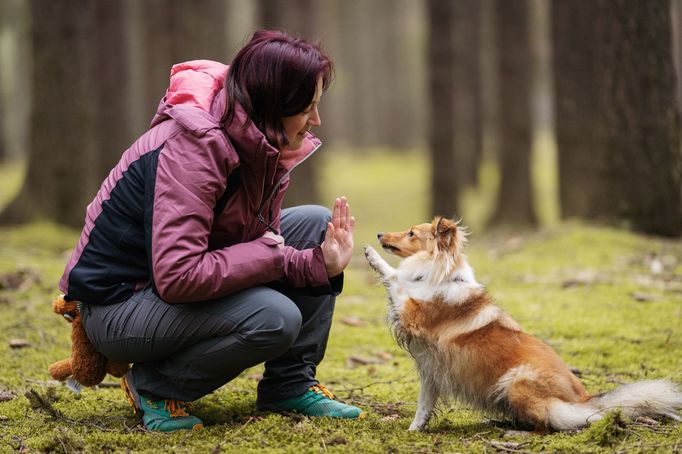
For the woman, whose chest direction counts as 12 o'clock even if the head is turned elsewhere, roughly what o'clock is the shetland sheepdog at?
The shetland sheepdog is roughly at 12 o'clock from the woman.

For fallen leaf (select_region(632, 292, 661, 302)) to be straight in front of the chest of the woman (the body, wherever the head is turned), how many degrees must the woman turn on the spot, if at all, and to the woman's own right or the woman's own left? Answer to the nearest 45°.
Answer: approximately 45° to the woman's own left

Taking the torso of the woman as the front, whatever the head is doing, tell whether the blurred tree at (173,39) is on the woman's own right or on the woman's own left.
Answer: on the woman's own left

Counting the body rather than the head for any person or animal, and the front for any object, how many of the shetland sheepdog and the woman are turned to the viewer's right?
1

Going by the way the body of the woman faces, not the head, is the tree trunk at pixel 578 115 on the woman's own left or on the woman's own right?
on the woman's own left

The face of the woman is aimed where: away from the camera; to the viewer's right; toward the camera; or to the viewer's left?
to the viewer's right

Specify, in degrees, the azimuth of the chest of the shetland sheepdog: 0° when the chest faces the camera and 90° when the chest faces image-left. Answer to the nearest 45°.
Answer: approximately 90°

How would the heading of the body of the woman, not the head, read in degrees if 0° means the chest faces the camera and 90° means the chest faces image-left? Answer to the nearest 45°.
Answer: approximately 270°

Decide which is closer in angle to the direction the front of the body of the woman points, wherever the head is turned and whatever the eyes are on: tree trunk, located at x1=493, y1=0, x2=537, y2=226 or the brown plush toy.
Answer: the tree trunk

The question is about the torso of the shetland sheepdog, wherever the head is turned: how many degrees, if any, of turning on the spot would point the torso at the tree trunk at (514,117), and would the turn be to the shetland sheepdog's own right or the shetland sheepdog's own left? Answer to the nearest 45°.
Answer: approximately 90° to the shetland sheepdog's own right

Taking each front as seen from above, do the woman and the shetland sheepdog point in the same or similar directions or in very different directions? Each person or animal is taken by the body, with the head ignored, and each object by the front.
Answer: very different directions

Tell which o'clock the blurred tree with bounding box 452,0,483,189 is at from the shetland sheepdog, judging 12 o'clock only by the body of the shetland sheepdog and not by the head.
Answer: The blurred tree is roughly at 3 o'clock from the shetland sheepdog.
